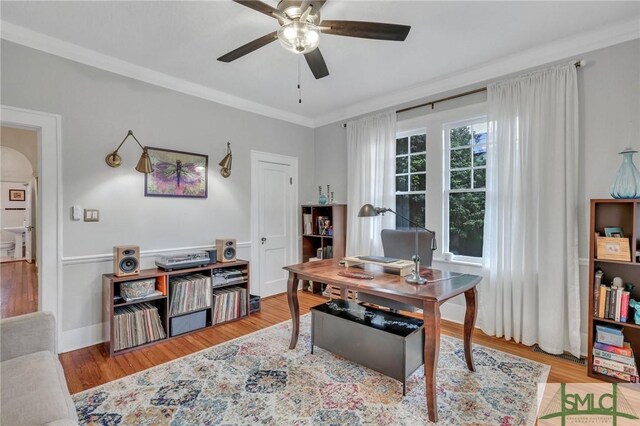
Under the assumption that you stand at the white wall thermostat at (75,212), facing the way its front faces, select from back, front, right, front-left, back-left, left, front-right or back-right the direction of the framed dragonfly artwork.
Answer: left

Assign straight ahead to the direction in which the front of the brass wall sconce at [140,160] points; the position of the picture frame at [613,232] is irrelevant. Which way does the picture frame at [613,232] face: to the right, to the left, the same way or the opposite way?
to the right

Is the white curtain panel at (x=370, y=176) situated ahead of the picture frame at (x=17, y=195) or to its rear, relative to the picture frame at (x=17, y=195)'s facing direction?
ahead

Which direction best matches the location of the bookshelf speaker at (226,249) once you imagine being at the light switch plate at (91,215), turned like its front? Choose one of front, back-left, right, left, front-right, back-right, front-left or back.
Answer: left

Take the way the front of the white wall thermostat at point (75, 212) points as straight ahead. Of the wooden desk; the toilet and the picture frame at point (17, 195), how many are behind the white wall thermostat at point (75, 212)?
2

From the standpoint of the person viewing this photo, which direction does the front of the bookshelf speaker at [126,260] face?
facing the viewer and to the right of the viewer

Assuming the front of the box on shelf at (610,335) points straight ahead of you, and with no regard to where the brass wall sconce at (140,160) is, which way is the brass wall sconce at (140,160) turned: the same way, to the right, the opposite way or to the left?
to the left
